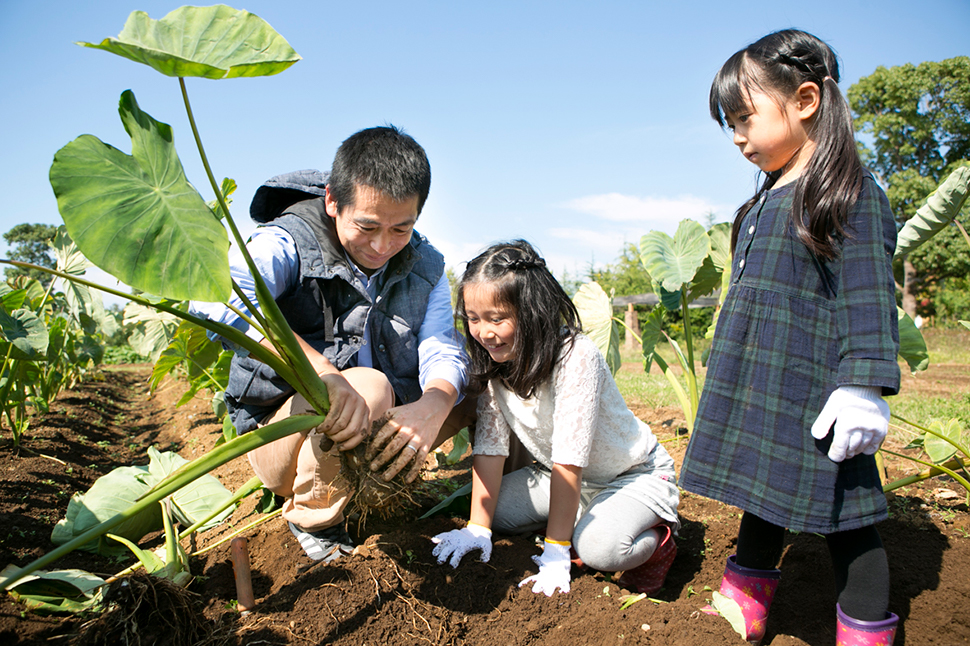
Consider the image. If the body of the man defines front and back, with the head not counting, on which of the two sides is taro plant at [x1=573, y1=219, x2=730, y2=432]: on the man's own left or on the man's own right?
on the man's own left

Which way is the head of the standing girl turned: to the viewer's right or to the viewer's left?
to the viewer's left

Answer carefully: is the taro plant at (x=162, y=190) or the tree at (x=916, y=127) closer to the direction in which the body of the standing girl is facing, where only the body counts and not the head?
the taro plant

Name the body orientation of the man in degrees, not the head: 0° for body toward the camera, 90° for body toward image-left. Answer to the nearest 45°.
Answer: approximately 315°

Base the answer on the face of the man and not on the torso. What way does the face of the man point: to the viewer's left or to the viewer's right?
to the viewer's right

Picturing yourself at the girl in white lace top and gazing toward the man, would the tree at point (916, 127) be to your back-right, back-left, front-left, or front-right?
back-right

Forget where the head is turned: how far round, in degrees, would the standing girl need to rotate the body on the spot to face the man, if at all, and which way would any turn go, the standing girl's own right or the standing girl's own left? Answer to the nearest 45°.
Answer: approximately 45° to the standing girl's own right

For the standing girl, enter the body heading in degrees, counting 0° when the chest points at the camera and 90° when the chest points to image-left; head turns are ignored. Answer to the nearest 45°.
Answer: approximately 45°

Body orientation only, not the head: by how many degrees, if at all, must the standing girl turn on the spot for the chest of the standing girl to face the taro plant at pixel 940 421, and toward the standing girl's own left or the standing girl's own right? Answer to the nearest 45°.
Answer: approximately 180°
